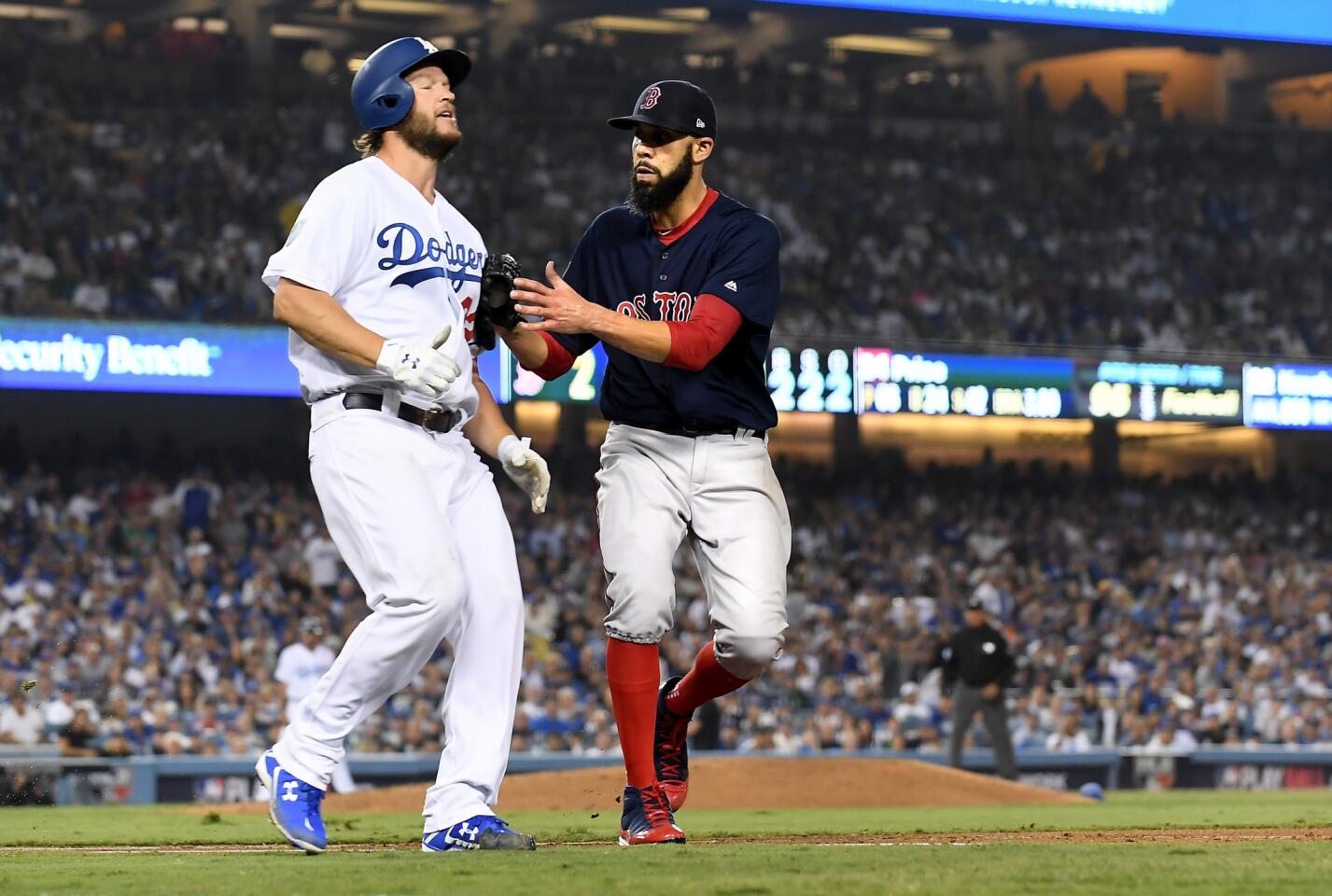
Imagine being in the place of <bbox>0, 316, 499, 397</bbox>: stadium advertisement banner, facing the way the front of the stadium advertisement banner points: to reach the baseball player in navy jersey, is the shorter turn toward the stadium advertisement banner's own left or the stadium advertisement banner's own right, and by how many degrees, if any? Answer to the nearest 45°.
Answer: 0° — it already faces them

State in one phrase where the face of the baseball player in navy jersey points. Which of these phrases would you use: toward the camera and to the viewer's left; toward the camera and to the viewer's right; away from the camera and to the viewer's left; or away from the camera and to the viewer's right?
toward the camera and to the viewer's left

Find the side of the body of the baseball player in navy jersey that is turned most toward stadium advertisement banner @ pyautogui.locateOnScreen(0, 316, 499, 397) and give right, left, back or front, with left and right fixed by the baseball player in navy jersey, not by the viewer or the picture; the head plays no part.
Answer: right

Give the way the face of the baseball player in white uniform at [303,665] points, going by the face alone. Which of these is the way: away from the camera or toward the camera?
toward the camera

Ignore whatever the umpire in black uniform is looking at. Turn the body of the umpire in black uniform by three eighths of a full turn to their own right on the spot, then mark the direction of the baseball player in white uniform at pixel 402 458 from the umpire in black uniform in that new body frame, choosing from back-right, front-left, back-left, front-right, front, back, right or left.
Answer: back-left

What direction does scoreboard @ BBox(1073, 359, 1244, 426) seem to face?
toward the camera

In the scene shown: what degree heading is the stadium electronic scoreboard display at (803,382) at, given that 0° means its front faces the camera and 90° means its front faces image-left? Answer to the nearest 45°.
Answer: approximately 0°

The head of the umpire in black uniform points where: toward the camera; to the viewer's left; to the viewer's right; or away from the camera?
toward the camera

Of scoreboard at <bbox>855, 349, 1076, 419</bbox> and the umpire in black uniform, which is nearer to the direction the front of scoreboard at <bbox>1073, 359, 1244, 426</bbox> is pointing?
the umpire in black uniform

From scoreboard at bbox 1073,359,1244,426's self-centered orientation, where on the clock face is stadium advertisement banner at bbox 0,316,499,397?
The stadium advertisement banner is roughly at 2 o'clock from the scoreboard.

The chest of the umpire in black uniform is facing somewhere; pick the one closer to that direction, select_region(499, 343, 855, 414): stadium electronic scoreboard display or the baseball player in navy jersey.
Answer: the baseball player in navy jersey

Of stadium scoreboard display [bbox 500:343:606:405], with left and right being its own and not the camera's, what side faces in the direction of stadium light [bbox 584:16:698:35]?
back

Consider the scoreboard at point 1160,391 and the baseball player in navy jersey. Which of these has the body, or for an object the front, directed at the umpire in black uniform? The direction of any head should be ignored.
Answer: the scoreboard

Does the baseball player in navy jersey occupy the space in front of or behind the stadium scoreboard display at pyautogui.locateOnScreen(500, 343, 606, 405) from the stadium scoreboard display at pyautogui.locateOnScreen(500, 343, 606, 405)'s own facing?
in front

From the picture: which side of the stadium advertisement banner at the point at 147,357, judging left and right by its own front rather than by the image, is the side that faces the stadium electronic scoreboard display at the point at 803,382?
left
